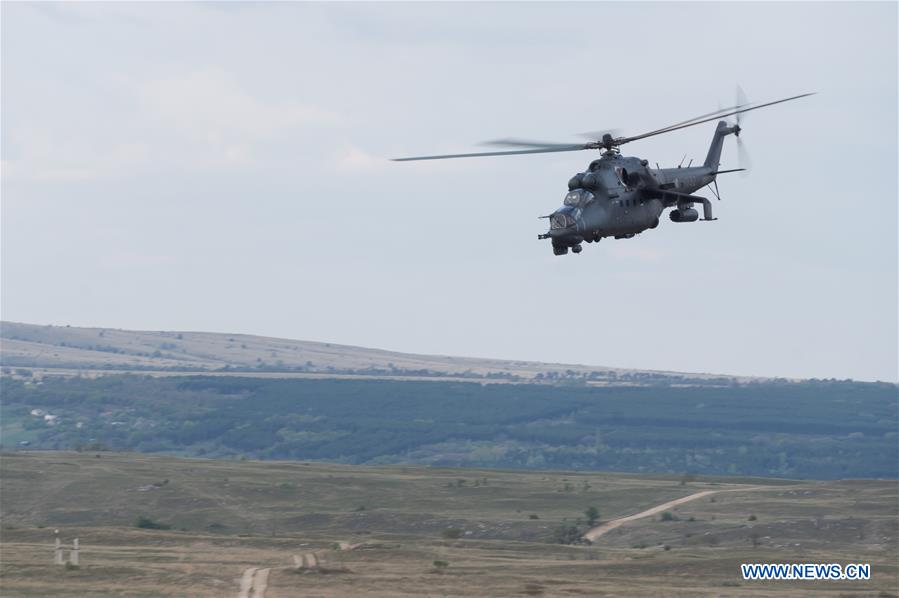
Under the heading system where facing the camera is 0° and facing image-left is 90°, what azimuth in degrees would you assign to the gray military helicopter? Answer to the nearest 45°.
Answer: approximately 45°
